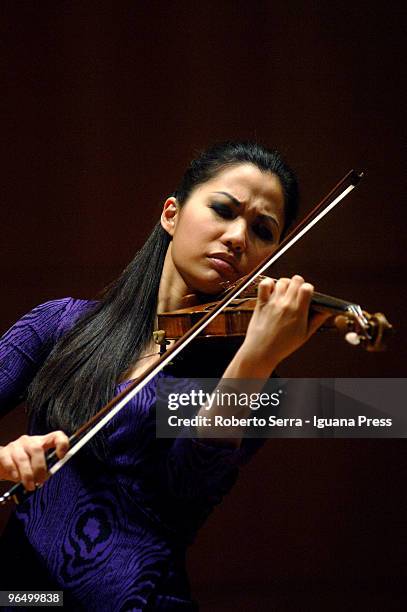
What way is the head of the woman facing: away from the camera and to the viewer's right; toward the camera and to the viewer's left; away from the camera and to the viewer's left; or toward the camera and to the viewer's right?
toward the camera and to the viewer's right

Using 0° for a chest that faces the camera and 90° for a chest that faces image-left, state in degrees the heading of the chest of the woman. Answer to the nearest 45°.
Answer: approximately 315°
